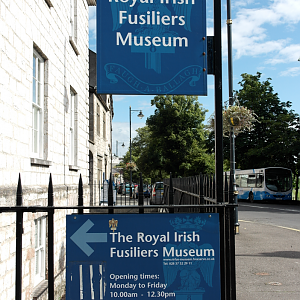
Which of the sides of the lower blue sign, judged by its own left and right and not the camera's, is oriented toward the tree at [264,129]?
back

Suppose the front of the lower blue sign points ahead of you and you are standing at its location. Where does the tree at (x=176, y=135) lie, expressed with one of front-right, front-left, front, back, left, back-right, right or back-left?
back

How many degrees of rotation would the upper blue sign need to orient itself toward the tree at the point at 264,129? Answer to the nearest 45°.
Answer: approximately 180°

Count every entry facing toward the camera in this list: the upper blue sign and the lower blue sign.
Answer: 2

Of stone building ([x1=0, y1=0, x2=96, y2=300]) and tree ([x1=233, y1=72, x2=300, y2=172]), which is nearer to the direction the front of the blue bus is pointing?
the stone building

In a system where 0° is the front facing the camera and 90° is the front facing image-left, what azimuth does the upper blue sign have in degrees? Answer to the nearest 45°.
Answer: approximately 0°
